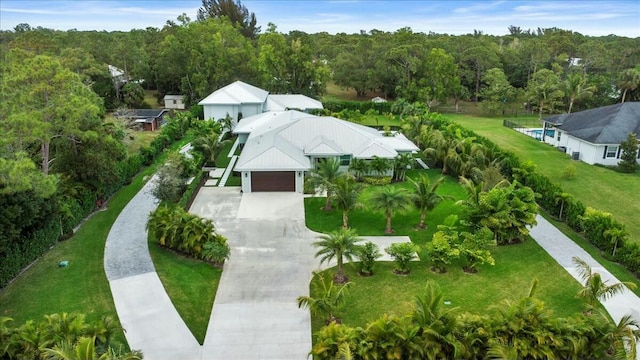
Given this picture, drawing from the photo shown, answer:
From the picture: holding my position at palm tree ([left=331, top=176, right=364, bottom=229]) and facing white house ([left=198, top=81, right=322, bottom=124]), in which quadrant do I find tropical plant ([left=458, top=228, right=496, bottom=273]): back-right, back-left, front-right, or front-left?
back-right

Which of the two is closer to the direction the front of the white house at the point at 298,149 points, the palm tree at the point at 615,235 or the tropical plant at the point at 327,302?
the tropical plant

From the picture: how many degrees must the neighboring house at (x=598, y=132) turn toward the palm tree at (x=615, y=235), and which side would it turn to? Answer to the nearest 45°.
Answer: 0° — it already faces it

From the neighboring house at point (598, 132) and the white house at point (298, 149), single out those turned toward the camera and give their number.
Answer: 2

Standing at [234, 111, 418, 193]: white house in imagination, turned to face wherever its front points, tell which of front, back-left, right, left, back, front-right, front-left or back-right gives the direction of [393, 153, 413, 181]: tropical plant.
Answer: left

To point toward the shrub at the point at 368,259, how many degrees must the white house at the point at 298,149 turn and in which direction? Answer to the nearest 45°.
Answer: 0° — it already faces it

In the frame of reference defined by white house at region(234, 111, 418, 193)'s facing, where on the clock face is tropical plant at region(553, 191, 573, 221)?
The tropical plant is roughly at 10 o'clock from the white house.

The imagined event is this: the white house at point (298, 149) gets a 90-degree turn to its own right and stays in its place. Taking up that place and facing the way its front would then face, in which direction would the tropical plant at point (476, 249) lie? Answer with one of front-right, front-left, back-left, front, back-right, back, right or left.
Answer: back-left

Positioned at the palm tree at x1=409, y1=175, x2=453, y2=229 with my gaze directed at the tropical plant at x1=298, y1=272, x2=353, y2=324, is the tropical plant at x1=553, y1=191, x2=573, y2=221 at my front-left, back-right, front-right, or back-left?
back-left

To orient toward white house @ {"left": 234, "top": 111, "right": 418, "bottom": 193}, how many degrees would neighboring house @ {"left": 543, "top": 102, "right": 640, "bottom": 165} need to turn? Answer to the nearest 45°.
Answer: approximately 45° to its right

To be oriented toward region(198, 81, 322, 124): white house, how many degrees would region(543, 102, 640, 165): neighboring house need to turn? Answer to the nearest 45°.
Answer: approximately 90° to its right

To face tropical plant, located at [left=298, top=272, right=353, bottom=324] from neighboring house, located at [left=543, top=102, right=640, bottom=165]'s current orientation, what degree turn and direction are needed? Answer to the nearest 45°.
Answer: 0° — it already faces it

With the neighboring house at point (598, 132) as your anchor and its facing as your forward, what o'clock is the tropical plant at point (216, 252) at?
The tropical plant is roughly at 1 o'clock from the neighboring house.

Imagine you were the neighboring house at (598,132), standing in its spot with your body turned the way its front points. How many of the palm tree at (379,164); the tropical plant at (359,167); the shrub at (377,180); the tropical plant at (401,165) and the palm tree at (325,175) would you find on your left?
0

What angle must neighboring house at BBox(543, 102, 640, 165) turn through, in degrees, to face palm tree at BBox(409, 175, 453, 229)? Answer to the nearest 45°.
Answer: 0° — it already faces it

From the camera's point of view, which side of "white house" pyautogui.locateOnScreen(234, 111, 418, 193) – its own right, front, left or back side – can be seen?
front

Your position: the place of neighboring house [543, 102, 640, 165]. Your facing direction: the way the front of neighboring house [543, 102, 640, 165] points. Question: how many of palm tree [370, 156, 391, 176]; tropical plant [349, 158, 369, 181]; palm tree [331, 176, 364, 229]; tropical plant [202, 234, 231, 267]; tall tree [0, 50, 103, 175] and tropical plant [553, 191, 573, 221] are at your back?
0

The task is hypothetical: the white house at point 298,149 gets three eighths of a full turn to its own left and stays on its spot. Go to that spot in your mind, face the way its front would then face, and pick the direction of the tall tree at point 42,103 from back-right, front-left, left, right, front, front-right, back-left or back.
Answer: back

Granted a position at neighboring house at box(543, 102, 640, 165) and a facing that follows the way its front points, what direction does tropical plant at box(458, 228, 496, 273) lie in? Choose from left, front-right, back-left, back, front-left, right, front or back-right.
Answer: front
